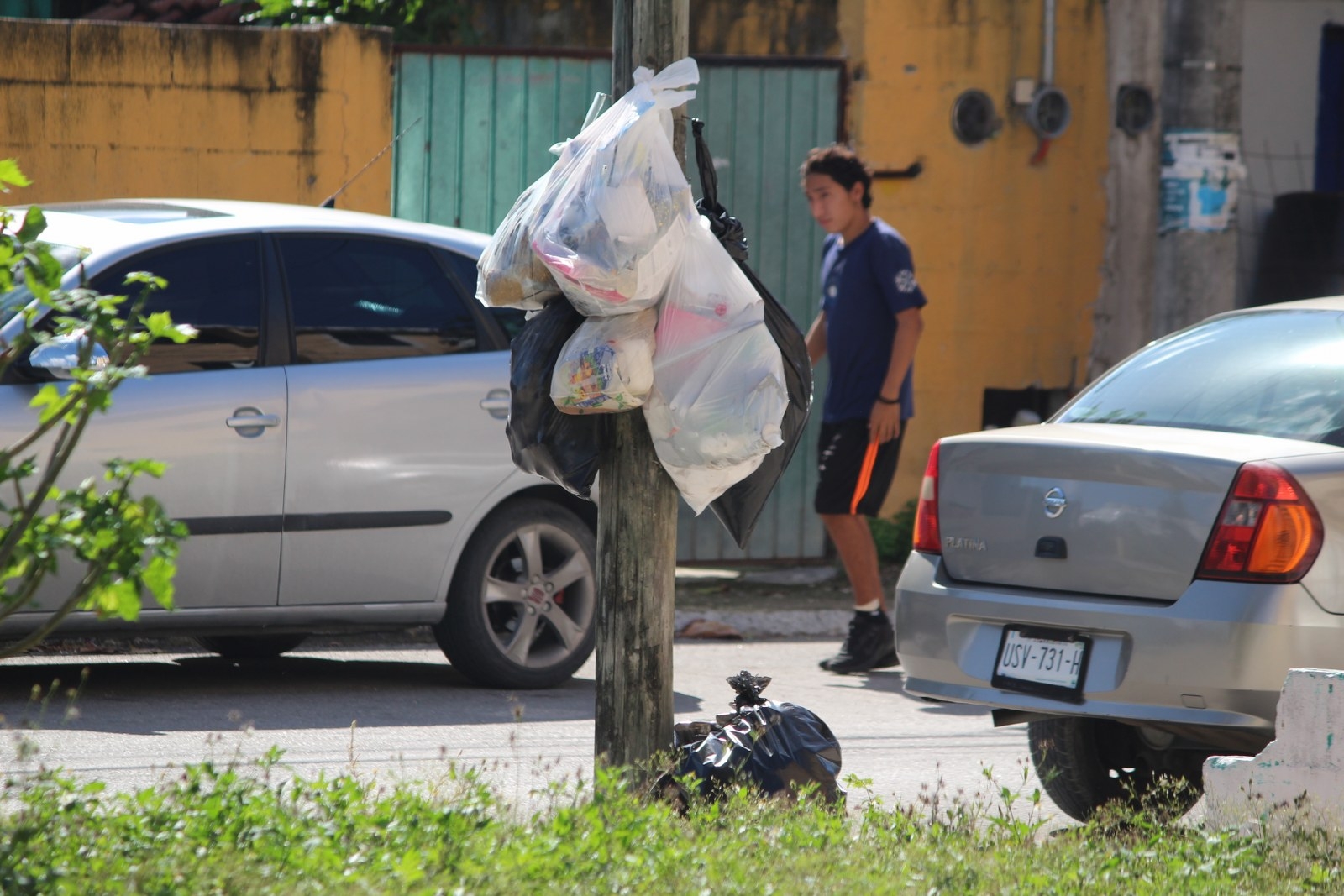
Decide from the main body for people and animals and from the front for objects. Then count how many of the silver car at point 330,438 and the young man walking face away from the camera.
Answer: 0

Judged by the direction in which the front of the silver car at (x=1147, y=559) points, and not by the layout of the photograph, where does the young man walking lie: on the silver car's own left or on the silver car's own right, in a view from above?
on the silver car's own left

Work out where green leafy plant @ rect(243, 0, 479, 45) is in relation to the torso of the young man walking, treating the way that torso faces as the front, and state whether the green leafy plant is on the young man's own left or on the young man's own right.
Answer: on the young man's own right

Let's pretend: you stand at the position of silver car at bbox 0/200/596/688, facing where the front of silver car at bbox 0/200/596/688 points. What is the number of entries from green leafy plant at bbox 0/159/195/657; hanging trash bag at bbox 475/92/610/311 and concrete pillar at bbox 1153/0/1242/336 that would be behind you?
1

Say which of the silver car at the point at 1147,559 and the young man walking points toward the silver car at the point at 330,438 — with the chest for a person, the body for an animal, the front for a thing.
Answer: the young man walking

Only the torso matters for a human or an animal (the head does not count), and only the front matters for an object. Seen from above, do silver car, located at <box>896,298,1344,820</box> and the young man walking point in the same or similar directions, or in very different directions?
very different directions

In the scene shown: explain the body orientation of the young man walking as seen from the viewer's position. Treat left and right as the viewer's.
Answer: facing the viewer and to the left of the viewer

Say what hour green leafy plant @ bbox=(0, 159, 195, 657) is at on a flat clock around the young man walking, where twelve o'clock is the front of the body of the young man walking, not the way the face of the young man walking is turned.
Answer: The green leafy plant is roughly at 11 o'clock from the young man walking.

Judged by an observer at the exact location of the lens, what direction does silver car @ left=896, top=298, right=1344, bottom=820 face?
facing away from the viewer and to the right of the viewer

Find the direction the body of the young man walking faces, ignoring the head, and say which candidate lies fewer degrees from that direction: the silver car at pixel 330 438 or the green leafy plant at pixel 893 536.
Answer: the silver car
